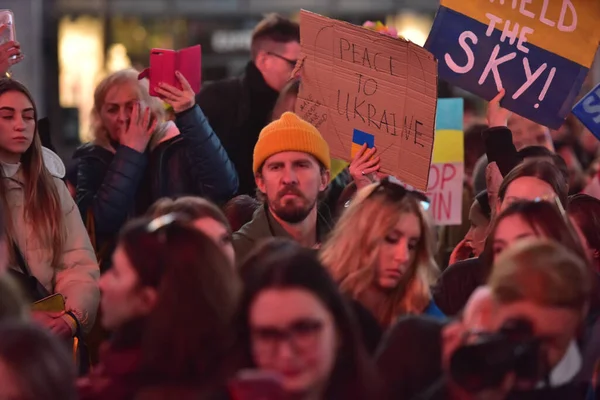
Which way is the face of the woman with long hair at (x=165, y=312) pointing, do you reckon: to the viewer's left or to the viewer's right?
to the viewer's left

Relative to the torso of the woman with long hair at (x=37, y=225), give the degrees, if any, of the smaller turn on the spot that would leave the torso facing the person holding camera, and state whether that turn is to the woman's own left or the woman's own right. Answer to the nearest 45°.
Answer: approximately 90° to the woman's own left

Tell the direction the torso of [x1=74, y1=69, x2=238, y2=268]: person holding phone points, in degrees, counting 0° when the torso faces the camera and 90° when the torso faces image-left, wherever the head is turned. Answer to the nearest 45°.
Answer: approximately 0°

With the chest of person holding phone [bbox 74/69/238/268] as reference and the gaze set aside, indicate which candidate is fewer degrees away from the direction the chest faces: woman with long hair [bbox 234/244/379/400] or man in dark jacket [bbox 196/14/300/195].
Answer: the woman with long hair

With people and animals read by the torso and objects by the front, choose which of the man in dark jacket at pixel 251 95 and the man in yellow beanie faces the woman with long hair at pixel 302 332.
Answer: the man in yellow beanie
